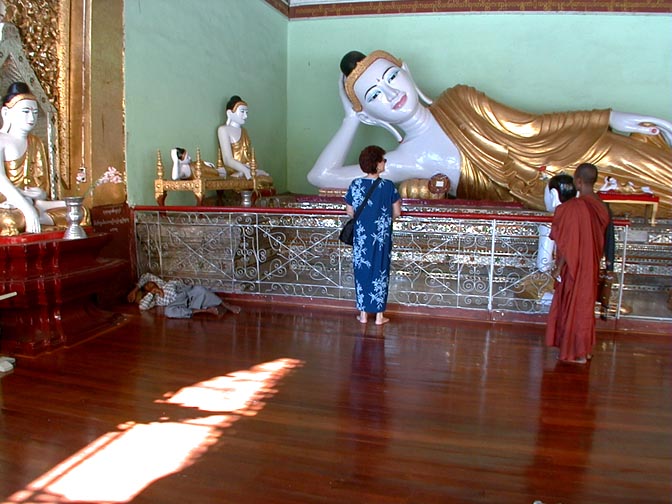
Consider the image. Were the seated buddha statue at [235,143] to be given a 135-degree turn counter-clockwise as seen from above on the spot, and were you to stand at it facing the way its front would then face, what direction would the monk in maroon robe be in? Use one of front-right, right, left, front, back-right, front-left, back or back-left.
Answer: back-right

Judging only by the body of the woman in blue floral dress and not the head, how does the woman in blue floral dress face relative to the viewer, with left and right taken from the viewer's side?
facing away from the viewer

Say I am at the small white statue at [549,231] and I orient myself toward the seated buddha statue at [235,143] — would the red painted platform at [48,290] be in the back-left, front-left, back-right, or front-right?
front-left

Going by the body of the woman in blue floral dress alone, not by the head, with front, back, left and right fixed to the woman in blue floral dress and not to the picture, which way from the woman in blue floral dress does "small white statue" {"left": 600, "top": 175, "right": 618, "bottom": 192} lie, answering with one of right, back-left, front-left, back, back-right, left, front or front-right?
front-right

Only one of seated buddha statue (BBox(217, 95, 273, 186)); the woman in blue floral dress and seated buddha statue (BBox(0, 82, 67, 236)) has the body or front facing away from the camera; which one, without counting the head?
the woman in blue floral dress

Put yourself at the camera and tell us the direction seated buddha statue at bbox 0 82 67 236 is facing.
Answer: facing the viewer and to the right of the viewer

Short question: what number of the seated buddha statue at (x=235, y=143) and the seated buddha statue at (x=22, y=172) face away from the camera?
0

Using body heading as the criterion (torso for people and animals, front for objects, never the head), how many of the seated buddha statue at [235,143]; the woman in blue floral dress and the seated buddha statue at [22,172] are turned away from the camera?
1

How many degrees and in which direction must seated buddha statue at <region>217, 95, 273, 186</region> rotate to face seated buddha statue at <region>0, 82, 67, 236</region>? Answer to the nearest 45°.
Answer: approximately 90° to its right

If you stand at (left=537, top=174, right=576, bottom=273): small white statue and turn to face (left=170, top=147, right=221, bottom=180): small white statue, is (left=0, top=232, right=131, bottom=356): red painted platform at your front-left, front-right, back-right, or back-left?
front-left

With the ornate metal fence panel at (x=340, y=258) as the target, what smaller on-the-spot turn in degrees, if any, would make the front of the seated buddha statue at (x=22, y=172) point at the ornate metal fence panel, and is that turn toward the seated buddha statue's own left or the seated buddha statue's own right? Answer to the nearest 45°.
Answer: approximately 45° to the seated buddha statue's own left

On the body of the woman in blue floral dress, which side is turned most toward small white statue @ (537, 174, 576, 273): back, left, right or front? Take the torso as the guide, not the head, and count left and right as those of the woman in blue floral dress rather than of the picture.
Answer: right

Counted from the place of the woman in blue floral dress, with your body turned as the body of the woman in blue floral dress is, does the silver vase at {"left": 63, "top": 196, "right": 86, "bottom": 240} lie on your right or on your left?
on your left
